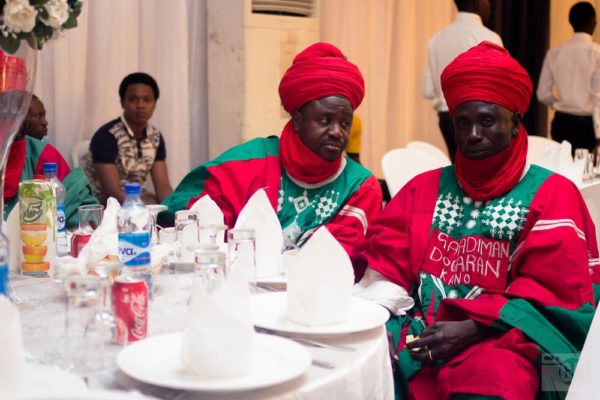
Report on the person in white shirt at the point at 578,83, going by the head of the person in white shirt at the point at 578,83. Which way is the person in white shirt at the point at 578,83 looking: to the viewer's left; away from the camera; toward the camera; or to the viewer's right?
away from the camera

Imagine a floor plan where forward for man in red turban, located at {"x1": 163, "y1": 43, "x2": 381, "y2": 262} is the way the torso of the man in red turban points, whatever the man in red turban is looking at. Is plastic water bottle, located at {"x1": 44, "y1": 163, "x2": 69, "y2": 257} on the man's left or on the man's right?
on the man's right

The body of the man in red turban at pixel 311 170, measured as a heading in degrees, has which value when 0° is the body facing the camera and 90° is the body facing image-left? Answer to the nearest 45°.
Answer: approximately 315°

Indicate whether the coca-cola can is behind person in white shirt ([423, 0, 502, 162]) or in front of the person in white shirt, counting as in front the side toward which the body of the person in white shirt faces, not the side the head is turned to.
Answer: behind

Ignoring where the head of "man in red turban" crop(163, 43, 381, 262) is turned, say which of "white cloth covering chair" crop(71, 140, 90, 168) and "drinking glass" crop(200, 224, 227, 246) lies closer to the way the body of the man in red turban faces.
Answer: the drinking glass
